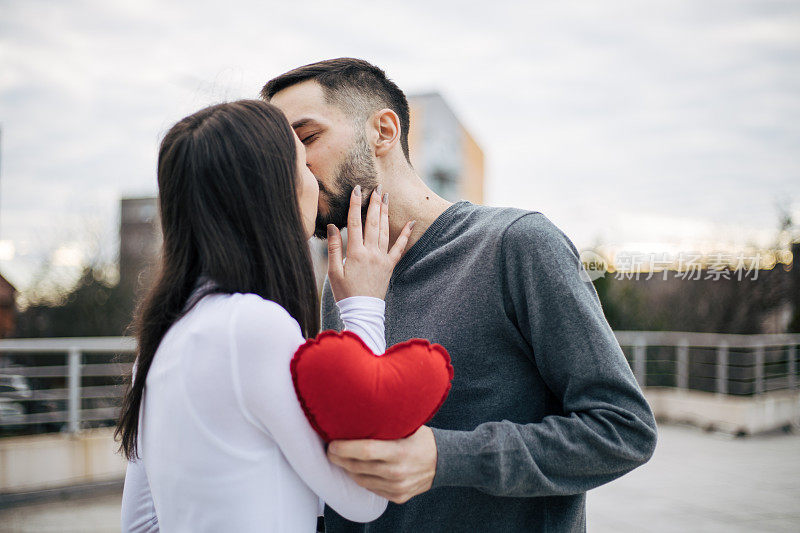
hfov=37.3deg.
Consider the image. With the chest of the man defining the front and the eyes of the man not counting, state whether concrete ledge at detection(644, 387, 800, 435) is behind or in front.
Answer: behind

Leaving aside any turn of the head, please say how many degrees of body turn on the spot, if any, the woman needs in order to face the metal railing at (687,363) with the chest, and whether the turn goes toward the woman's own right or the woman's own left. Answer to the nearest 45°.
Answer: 0° — they already face it

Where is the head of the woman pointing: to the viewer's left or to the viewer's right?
to the viewer's right

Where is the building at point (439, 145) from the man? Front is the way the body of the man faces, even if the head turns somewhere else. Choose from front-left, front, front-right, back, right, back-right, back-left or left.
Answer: back-right

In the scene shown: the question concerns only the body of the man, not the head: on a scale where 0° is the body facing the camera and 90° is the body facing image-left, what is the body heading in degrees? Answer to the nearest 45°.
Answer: approximately 45°

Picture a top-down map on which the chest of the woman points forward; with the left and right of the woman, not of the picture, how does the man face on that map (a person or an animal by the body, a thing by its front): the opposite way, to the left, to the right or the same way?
the opposite way

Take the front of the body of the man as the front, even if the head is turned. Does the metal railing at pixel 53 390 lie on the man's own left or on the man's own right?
on the man's own right

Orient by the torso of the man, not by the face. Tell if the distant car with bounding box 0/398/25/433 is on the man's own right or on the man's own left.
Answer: on the man's own right

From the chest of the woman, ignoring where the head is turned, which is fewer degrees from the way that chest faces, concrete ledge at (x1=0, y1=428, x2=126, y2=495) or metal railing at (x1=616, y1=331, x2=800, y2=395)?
the metal railing

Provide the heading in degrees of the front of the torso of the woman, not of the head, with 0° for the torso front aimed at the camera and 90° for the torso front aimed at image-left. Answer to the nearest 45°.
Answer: approximately 225°
